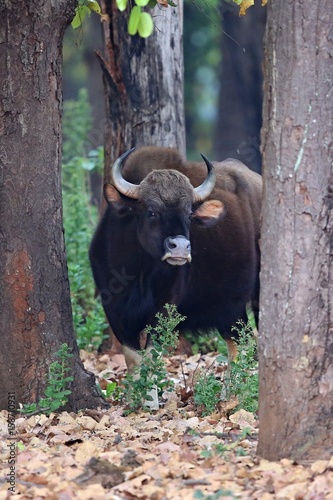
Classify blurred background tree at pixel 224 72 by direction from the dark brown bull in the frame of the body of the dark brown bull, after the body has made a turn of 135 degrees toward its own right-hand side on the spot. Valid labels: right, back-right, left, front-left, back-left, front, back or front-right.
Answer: front

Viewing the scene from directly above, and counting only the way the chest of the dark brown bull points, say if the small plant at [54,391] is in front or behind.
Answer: in front

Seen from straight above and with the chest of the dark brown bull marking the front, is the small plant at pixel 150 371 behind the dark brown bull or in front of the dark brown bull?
in front

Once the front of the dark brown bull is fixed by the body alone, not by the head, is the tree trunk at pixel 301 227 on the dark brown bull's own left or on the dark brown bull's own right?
on the dark brown bull's own left

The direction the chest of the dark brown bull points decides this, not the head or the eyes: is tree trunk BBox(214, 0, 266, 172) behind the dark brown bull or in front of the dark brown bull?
behind

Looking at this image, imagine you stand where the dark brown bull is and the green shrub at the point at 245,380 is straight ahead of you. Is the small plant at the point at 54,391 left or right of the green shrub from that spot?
right

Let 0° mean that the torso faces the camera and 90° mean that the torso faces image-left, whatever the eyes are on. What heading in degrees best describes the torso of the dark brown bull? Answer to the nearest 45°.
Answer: approximately 45°

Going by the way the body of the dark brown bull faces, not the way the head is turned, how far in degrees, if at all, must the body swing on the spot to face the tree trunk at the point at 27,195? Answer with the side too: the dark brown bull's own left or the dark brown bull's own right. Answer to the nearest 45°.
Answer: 0° — it already faces it
